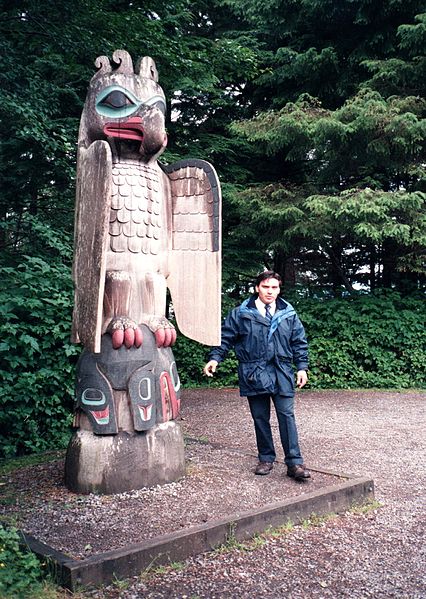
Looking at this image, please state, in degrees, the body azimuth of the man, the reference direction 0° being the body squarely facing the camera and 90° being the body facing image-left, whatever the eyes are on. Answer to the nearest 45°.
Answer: approximately 0°

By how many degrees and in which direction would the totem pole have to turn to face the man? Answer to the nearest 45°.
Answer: approximately 45° to its left

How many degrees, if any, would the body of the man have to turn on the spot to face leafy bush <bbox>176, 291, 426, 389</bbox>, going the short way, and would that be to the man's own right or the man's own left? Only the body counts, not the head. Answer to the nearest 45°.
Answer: approximately 180°

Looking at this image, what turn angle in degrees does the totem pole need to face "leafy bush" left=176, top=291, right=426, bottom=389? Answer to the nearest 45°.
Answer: approximately 90° to its left

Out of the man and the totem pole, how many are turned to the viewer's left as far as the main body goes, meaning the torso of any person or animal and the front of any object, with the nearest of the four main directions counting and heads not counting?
0

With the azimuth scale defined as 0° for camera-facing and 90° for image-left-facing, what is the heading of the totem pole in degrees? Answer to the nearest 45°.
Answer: approximately 315°

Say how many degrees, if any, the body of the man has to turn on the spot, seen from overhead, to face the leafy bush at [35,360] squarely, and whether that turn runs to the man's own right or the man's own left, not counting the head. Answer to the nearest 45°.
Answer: approximately 135° to the man's own right

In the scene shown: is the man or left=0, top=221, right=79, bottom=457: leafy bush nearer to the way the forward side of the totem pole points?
the man

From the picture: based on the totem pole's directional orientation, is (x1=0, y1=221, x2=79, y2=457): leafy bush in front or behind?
behind

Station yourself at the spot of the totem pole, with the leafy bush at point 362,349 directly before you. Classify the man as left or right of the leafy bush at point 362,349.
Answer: right
